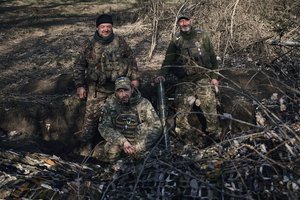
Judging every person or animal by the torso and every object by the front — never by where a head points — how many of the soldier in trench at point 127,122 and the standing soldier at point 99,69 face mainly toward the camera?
2

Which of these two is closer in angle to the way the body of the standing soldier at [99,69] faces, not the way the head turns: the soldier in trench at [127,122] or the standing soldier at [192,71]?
the soldier in trench

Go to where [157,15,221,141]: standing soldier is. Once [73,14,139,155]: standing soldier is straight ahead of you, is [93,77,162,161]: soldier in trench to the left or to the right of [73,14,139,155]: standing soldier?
left

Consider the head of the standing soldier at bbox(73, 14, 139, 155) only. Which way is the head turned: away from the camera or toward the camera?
toward the camera

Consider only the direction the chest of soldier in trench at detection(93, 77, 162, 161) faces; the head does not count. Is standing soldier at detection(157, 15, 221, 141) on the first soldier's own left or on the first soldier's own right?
on the first soldier's own left

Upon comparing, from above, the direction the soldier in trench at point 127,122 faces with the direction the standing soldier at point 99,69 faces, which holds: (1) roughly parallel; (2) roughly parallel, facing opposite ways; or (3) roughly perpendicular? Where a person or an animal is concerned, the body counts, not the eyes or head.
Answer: roughly parallel

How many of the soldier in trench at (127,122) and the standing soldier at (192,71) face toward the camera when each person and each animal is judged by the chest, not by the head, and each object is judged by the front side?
2

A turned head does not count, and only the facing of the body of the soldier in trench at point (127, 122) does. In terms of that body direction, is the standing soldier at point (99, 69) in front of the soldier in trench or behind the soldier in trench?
behind

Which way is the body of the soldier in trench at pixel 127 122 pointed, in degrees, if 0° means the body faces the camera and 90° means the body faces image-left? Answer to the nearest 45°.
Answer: approximately 0°

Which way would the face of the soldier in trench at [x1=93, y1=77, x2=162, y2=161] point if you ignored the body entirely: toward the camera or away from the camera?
toward the camera

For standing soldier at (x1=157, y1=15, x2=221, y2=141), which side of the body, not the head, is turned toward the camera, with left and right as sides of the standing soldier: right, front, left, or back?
front

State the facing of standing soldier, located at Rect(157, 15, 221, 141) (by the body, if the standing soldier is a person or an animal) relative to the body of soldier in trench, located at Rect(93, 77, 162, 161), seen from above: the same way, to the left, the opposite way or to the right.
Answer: the same way

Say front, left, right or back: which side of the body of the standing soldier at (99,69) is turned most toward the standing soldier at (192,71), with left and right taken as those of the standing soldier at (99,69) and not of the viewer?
left

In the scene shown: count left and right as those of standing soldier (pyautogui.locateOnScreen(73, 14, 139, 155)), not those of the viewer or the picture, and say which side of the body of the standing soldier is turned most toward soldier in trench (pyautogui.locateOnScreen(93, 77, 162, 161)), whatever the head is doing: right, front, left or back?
front

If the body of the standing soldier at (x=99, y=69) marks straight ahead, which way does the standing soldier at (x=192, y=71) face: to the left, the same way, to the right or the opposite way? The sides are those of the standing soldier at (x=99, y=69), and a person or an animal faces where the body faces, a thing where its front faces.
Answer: the same way

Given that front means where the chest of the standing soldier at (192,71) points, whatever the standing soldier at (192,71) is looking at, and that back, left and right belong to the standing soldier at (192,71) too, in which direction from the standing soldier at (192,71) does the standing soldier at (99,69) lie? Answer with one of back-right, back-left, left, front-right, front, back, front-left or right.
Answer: right
